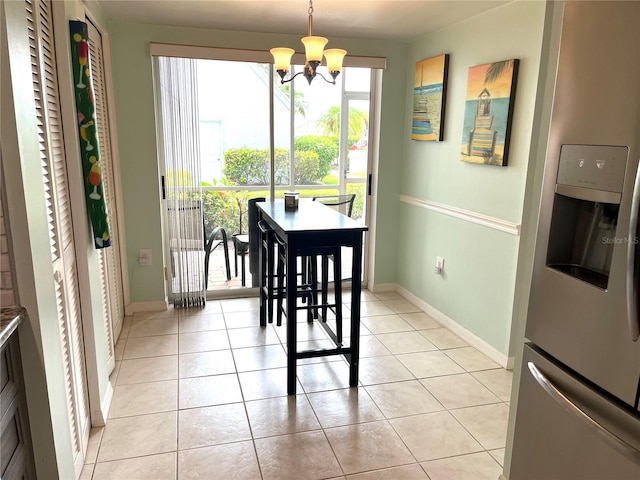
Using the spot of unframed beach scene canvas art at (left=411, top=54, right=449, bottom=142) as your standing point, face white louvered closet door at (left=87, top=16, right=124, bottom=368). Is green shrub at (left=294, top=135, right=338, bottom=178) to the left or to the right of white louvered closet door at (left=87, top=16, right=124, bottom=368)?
right

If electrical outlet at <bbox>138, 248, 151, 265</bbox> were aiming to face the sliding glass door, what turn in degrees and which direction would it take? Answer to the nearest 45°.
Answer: approximately 90° to its left

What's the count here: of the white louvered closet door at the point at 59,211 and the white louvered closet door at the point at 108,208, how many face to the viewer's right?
2

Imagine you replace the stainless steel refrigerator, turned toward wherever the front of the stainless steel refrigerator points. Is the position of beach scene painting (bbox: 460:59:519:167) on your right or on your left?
on your right

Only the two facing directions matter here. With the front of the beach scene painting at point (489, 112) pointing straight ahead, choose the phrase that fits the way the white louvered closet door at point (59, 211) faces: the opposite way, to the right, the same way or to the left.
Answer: the opposite way

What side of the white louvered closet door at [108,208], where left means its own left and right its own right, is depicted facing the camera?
right

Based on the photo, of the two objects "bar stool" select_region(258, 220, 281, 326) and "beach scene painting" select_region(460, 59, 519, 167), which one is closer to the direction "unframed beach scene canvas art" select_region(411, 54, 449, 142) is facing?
the bar stool

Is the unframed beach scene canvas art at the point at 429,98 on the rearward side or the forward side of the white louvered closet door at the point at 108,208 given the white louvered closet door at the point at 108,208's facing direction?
on the forward side

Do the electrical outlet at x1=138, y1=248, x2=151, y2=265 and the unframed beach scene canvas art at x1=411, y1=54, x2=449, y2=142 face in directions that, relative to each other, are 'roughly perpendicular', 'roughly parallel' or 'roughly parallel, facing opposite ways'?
roughly perpendicular

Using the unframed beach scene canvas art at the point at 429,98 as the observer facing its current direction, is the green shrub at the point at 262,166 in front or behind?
in front

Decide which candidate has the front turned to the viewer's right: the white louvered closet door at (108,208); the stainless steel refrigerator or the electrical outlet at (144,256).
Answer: the white louvered closet door

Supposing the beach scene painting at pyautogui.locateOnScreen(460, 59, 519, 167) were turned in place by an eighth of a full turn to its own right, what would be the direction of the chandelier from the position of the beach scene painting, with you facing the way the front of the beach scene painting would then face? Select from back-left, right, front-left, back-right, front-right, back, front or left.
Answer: front-left

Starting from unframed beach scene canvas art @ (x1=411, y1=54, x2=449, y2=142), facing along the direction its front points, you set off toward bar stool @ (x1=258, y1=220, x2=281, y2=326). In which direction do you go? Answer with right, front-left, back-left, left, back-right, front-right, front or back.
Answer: front

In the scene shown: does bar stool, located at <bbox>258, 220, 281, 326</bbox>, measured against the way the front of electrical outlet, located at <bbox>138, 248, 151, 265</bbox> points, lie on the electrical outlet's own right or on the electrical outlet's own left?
on the electrical outlet's own left

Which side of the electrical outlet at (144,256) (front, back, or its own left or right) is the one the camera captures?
front

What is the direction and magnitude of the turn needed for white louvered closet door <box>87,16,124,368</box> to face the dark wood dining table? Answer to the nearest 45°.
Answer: approximately 45° to its right

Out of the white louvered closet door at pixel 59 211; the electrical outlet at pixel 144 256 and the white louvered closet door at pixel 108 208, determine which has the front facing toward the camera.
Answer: the electrical outlet

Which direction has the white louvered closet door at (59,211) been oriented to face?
to the viewer's right
